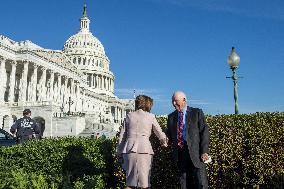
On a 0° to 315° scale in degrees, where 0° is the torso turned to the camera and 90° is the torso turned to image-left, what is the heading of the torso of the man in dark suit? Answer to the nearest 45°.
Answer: approximately 45°

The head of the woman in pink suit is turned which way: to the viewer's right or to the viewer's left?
to the viewer's right

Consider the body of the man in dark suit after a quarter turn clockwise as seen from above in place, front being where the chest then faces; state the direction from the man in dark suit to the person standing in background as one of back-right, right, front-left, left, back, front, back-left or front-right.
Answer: front

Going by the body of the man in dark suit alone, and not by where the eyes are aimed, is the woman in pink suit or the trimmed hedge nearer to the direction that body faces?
the woman in pink suit

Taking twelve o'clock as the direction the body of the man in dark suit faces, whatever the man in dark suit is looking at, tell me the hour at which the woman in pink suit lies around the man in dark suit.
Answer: The woman in pink suit is roughly at 1 o'clock from the man in dark suit.
